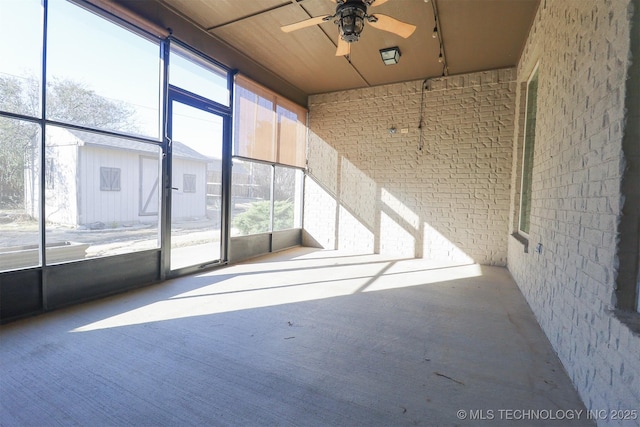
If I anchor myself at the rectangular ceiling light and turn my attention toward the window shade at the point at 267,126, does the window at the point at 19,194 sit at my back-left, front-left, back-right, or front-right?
front-left

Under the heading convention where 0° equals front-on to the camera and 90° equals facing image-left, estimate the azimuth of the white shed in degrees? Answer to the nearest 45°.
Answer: approximately 315°

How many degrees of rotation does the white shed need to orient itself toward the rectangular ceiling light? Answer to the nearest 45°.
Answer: approximately 45° to its left

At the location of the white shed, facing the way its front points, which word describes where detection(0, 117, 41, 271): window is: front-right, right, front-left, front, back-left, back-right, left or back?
right

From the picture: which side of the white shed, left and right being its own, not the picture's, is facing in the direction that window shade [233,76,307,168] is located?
front

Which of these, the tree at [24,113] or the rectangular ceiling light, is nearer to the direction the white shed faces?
the rectangular ceiling light
